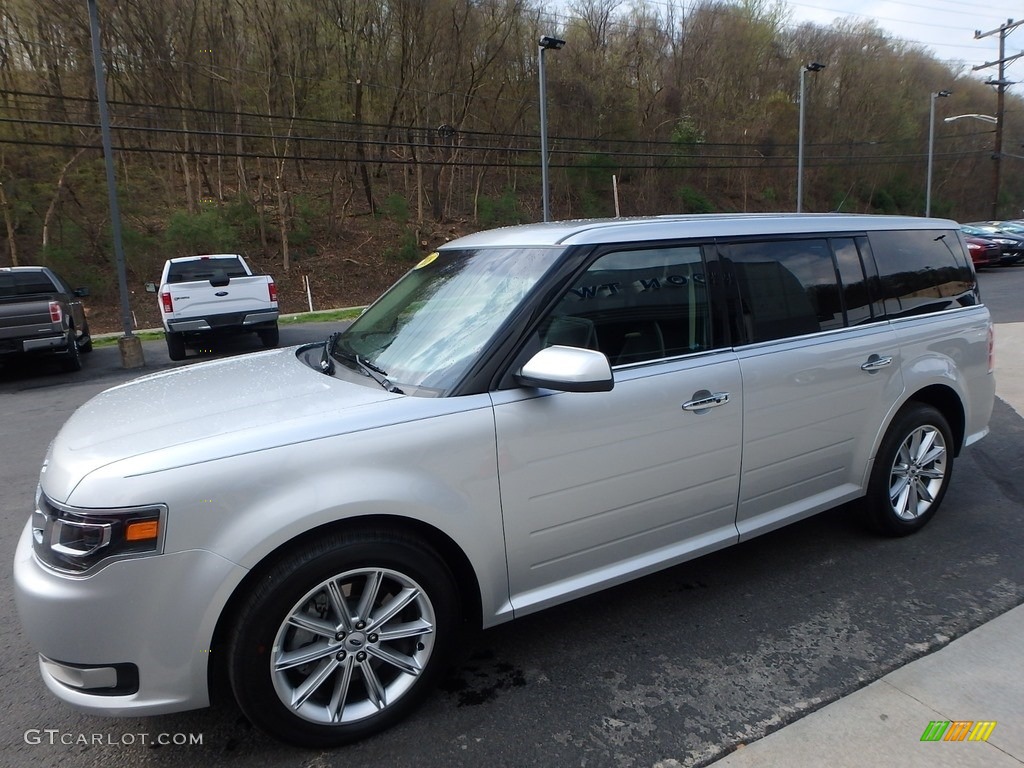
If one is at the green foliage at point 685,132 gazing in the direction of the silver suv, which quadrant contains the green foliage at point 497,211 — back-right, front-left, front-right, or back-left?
front-right

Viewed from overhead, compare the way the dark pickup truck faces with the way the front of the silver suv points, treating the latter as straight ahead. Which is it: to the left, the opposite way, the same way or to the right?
to the right

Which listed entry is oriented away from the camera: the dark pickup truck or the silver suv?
the dark pickup truck

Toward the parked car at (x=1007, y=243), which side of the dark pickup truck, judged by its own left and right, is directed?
right

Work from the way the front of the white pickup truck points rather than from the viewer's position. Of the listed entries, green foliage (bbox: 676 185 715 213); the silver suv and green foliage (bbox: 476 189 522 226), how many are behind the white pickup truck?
1

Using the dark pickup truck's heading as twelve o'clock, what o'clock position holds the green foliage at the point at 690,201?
The green foliage is roughly at 2 o'clock from the dark pickup truck.

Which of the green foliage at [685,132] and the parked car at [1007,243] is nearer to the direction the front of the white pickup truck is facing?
the green foliage

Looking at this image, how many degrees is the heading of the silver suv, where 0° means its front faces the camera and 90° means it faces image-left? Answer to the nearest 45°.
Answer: approximately 45°

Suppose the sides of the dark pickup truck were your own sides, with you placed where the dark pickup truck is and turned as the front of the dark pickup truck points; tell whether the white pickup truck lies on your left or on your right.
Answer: on your right

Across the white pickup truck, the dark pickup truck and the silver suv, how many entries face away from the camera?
2

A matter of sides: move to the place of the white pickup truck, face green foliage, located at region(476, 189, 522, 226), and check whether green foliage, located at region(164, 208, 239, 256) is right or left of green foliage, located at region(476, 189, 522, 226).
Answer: left

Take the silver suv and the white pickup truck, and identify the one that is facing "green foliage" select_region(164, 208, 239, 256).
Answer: the white pickup truck

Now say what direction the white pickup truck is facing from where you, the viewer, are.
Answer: facing away from the viewer

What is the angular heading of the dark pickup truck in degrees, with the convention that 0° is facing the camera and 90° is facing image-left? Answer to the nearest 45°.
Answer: approximately 180°

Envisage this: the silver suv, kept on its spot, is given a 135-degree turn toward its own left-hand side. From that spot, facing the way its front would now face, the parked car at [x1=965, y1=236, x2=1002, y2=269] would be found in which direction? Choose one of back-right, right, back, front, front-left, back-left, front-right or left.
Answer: front-left

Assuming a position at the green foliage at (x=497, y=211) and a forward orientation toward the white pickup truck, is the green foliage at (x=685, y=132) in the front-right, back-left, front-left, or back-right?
back-left

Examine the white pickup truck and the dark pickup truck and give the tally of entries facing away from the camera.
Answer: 2
